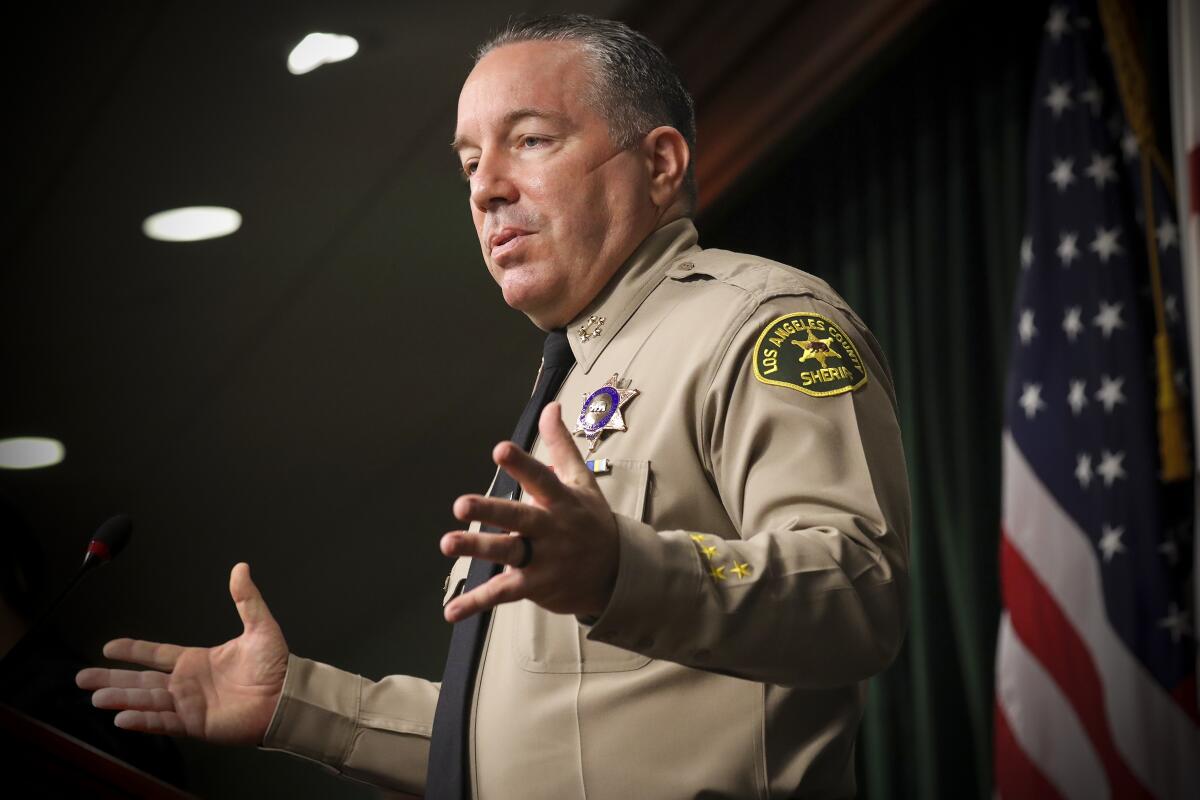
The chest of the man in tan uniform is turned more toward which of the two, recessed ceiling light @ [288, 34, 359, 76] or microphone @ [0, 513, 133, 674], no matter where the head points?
the microphone

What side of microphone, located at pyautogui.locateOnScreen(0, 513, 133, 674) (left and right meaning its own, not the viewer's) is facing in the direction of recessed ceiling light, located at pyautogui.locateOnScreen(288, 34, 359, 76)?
left

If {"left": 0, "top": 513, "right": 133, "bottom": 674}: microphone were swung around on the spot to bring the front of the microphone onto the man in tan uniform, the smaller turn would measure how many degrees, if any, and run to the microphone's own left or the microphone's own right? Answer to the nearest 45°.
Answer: approximately 45° to the microphone's own right

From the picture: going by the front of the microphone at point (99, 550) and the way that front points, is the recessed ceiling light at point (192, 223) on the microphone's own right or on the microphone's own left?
on the microphone's own left

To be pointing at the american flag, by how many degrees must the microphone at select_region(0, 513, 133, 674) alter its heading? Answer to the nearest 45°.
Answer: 0° — it already faces it

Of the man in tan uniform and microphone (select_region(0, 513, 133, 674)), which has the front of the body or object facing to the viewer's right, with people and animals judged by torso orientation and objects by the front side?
the microphone

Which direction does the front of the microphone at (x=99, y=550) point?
to the viewer's right
